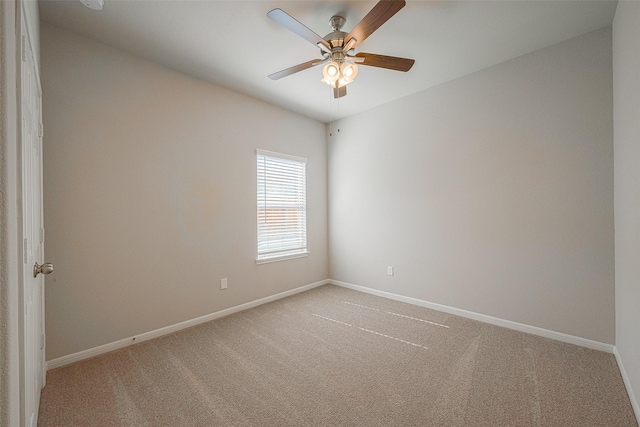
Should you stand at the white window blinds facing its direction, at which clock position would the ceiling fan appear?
The ceiling fan is roughly at 1 o'clock from the white window blinds.

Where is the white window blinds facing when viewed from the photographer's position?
facing the viewer and to the right of the viewer

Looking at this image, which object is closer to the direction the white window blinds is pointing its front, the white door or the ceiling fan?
the ceiling fan

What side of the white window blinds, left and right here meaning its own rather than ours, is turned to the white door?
right
